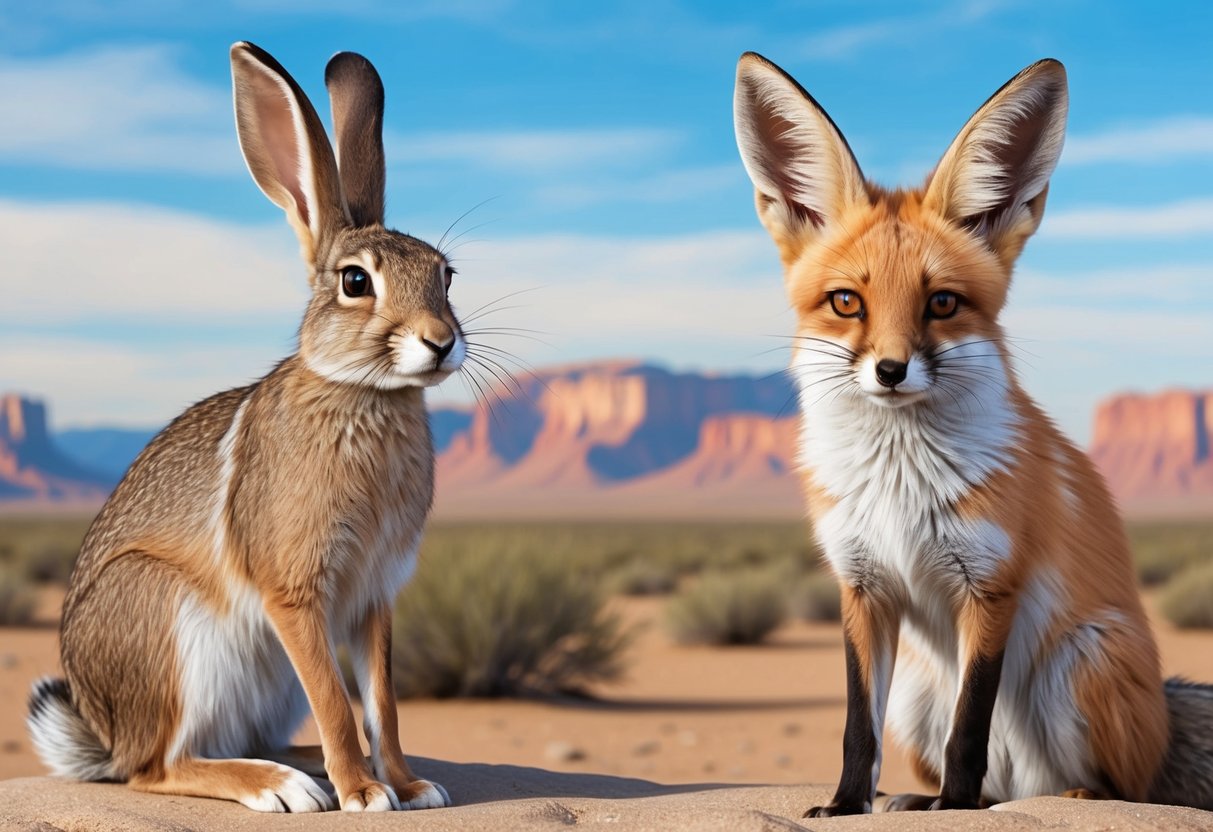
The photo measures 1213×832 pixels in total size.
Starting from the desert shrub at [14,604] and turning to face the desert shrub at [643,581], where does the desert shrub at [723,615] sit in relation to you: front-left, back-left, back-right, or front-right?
front-right

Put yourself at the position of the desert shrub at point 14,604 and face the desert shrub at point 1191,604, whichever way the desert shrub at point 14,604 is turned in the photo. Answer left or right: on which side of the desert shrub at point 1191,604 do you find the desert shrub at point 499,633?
right

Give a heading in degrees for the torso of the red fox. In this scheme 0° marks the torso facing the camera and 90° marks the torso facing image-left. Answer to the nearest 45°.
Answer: approximately 45°

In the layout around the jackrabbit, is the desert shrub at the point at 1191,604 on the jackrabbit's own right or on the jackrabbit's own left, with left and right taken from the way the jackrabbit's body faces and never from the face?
on the jackrabbit's own left

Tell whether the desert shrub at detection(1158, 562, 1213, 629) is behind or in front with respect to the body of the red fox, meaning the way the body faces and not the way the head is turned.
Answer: behind

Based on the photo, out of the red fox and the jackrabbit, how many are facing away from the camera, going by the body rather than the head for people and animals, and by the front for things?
0

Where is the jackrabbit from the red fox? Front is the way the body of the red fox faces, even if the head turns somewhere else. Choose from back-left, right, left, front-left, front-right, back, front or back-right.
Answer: front-right

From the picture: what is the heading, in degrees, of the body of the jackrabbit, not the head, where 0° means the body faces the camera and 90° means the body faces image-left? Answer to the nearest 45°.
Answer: approximately 315°
